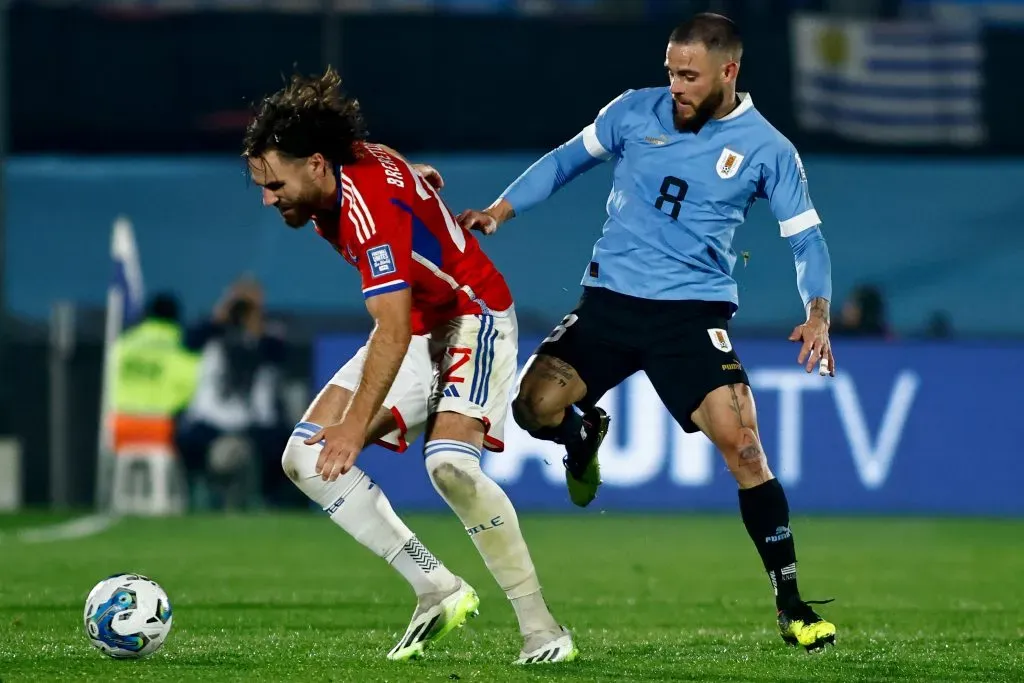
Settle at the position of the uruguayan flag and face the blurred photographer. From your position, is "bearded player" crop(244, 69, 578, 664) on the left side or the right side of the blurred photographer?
left

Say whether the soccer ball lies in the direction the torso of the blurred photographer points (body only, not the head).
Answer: yes

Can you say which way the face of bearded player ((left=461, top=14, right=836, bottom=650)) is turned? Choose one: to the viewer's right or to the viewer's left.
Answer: to the viewer's left

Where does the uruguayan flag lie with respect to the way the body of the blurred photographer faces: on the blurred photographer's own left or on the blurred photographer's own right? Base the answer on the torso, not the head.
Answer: on the blurred photographer's own left

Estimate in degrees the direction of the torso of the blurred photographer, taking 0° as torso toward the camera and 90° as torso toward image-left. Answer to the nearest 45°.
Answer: approximately 0°

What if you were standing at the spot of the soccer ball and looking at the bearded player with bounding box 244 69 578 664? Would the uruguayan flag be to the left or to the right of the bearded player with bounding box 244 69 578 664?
left

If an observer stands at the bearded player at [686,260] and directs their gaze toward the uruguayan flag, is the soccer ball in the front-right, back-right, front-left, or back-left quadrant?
back-left

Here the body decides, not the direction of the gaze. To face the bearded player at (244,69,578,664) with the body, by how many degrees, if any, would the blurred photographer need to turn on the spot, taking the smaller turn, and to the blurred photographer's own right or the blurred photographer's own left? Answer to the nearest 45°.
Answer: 0° — they already face them

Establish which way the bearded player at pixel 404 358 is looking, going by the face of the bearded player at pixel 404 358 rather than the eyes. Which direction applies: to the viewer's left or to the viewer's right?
to the viewer's left

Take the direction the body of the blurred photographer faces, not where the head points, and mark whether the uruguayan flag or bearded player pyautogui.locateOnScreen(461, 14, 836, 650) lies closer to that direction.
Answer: the bearded player

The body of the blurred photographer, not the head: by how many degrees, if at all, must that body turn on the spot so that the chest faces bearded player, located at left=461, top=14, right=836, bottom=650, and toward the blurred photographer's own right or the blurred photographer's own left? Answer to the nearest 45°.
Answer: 0° — they already face them
